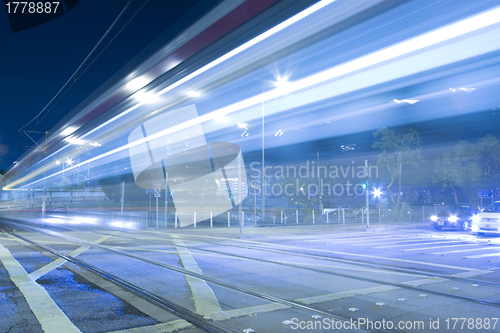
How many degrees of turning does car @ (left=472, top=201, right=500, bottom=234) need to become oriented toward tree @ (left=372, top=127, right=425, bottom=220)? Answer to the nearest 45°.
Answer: approximately 90° to its right

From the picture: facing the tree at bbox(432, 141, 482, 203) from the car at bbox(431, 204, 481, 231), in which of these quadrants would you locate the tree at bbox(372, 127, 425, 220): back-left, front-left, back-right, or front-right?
front-left

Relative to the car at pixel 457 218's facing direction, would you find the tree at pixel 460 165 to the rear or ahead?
to the rear

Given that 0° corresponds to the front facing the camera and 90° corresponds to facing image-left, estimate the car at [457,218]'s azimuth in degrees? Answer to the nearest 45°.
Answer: approximately 45°

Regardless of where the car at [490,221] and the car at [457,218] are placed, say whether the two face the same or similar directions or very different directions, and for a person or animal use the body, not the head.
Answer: same or similar directions

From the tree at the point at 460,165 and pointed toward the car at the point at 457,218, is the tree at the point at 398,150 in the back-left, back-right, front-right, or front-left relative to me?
front-right

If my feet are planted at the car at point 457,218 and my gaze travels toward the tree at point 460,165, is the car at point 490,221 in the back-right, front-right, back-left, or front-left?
back-right

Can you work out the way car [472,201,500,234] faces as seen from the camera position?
facing the viewer and to the left of the viewer

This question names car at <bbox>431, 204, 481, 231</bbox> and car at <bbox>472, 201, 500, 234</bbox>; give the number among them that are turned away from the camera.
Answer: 0
